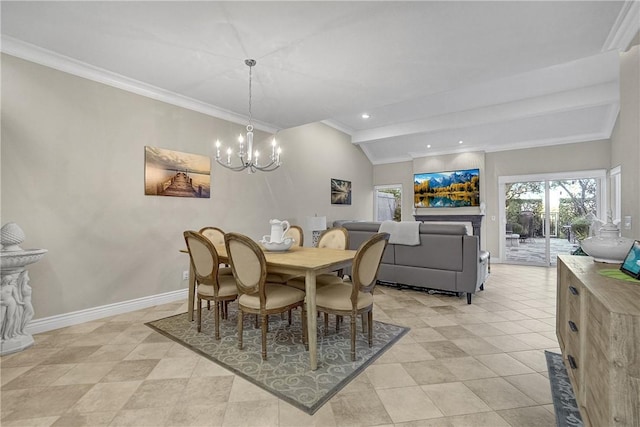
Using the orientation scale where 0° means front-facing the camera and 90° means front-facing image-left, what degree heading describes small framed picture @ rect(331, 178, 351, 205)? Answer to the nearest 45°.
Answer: approximately 315°

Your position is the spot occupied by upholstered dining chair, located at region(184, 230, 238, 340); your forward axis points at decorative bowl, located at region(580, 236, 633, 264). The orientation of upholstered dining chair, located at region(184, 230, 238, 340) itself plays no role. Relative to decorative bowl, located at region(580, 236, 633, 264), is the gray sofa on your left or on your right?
left

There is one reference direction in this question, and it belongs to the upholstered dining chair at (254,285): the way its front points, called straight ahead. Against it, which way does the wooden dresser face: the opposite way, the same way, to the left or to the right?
to the left

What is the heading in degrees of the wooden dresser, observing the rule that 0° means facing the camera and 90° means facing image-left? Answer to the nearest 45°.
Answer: approximately 90°

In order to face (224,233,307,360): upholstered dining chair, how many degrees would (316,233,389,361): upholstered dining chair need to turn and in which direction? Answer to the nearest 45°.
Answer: approximately 45° to its left

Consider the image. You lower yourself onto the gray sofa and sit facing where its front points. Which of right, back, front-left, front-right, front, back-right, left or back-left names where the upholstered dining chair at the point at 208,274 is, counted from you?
back

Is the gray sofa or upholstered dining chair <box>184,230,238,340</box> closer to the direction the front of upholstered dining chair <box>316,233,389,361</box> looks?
the upholstered dining chair

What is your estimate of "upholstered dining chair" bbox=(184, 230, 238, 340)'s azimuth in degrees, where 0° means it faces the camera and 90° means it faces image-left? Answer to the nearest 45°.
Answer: approximately 225°

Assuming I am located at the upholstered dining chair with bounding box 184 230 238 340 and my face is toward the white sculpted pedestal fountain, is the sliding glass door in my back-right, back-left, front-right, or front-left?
back-right

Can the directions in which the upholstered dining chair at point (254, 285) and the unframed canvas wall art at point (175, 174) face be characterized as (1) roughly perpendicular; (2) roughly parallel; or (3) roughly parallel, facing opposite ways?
roughly perpendicular
